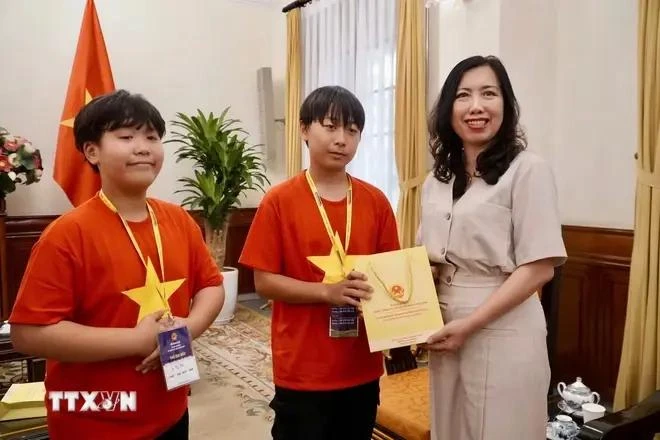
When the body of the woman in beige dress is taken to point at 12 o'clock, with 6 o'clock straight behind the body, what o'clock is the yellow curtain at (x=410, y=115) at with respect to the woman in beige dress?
The yellow curtain is roughly at 4 o'clock from the woman in beige dress.

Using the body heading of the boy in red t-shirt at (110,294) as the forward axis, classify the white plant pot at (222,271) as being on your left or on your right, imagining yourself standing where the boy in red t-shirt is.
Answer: on your left

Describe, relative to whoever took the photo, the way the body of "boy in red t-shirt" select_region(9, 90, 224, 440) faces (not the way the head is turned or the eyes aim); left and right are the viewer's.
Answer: facing the viewer and to the right of the viewer

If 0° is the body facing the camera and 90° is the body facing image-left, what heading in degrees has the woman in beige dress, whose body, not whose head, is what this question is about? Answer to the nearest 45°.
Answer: approximately 45°

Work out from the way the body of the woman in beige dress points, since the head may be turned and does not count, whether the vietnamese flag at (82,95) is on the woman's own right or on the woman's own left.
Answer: on the woman's own right

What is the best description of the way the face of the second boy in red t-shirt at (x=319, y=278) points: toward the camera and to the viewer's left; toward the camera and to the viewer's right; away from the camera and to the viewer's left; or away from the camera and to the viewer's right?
toward the camera and to the viewer's right

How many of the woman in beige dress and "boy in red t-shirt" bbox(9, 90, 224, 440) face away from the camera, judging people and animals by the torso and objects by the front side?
0

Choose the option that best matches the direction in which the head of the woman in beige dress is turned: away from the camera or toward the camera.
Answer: toward the camera

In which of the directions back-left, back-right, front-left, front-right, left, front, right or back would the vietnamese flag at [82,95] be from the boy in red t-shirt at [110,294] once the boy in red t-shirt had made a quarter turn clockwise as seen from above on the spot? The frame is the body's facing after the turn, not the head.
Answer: back-right
